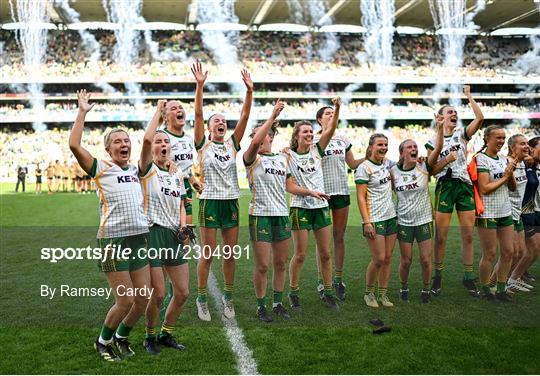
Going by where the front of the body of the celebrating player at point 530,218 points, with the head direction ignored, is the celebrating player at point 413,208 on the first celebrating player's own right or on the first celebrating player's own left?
on the first celebrating player's own right

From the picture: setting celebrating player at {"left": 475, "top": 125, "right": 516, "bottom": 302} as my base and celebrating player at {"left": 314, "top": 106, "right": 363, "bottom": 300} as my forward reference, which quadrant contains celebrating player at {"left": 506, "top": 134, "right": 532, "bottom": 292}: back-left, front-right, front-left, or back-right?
back-right

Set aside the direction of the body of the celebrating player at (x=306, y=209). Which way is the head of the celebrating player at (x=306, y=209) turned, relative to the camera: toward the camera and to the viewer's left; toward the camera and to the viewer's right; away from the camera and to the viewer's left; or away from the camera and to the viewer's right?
toward the camera and to the viewer's right

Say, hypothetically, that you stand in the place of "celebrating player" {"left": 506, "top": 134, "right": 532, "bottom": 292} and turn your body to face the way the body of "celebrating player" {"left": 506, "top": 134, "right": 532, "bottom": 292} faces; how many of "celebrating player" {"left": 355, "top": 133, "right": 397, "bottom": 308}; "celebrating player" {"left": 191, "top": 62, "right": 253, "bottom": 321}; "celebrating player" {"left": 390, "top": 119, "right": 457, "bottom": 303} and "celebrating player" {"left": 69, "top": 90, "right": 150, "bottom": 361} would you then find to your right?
4

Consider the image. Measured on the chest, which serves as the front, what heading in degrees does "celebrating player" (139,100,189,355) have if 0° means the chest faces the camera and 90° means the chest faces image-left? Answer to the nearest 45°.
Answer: approximately 315°

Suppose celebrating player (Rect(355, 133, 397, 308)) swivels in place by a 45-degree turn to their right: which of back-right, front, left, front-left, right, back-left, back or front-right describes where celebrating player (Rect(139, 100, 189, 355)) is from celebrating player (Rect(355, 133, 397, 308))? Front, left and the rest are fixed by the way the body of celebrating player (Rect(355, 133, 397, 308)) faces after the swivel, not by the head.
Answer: front-right

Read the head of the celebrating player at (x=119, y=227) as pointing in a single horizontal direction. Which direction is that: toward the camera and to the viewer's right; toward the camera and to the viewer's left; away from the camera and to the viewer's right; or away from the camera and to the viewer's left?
toward the camera and to the viewer's right

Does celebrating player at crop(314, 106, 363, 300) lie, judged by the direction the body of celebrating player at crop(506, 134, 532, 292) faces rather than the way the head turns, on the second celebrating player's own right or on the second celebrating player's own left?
on the second celebrating player's own right

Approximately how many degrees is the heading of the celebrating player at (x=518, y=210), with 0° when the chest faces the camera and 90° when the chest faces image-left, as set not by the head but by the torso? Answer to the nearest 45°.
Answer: approximately 315°

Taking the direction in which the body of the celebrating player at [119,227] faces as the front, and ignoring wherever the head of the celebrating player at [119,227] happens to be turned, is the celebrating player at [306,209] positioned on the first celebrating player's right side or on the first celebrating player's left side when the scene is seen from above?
on the first celebrating player's left side

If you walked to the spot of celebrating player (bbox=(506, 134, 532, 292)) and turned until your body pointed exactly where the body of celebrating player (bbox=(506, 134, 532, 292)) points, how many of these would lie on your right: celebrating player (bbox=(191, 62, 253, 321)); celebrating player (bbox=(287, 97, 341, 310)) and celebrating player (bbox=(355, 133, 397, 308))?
3
